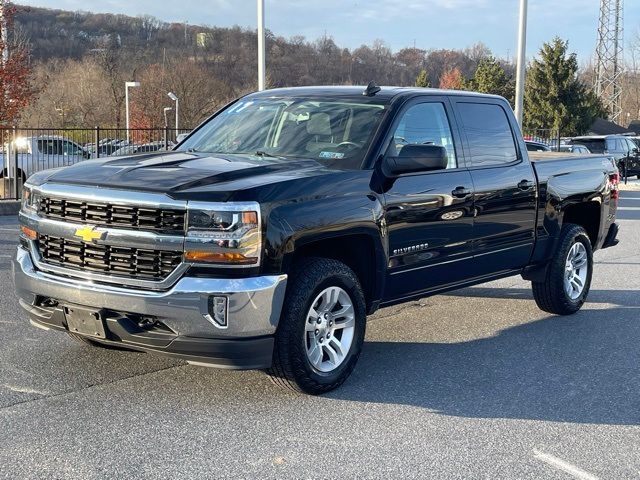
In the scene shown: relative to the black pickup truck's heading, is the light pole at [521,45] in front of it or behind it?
behind

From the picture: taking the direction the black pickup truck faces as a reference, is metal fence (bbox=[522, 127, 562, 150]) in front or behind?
behind

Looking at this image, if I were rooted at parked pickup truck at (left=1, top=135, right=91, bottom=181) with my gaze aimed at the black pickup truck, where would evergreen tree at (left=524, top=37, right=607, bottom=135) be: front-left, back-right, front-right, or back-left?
back-left

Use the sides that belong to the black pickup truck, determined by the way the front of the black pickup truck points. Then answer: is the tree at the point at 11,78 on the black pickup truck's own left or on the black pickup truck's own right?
on the black pickup truck's own right

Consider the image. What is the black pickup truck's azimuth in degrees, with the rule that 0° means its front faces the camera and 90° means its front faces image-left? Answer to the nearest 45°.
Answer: approximately 45°
